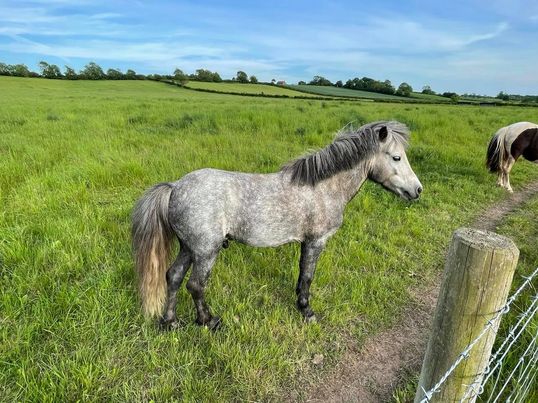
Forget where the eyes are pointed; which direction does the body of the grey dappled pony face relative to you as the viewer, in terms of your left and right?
facing to the right of the viewer

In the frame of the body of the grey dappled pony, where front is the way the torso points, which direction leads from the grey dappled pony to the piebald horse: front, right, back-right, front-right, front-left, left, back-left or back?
front-left

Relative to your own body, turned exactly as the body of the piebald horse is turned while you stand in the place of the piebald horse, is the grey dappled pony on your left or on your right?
on your right

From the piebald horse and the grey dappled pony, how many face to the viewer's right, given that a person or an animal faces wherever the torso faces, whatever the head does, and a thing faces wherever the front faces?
2

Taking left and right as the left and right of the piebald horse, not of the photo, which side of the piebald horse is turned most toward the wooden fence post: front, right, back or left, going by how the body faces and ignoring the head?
right

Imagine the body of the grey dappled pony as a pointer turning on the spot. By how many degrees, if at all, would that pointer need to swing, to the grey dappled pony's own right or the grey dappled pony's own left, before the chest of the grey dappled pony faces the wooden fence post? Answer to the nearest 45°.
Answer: approximately 45° to the grey dappled pony's own right

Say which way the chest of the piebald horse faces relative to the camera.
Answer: to the viewer's right
